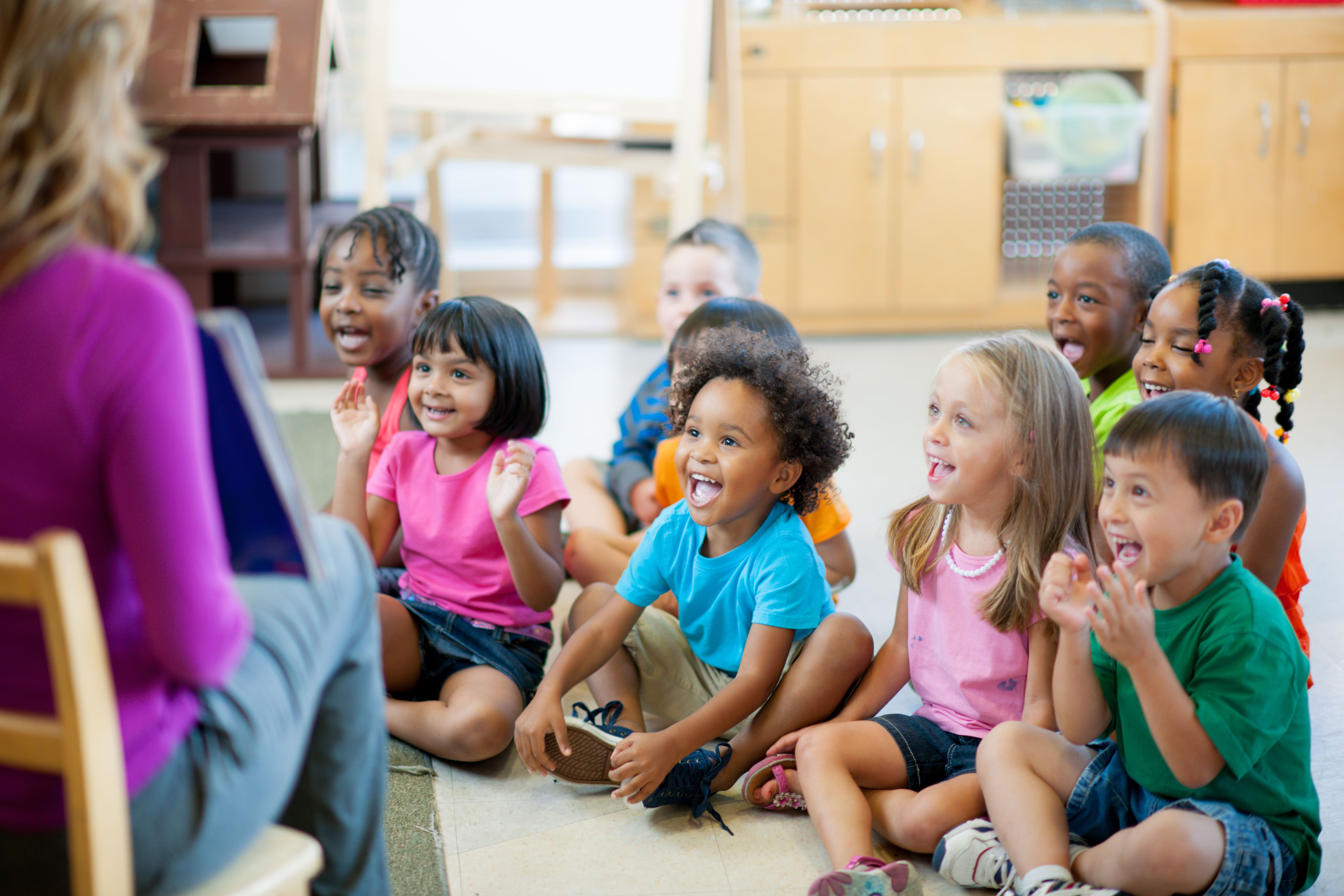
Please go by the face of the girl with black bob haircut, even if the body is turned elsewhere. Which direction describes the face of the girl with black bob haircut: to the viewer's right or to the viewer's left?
to the viewer's left

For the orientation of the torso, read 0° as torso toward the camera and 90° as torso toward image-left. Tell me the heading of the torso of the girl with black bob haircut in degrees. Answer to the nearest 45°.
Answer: approximately 45°

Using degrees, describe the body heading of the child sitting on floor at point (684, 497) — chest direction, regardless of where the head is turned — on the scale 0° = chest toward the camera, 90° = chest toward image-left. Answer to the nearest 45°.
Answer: approximately 45°

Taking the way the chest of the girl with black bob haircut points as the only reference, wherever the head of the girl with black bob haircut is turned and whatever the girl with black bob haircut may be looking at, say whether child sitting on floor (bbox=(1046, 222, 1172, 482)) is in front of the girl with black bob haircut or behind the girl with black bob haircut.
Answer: behind

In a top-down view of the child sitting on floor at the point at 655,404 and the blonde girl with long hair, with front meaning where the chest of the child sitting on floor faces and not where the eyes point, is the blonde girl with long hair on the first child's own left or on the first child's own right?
on the first child's own left

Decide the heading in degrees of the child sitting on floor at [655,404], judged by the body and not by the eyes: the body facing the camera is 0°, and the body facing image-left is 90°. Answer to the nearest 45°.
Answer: approximately 45°

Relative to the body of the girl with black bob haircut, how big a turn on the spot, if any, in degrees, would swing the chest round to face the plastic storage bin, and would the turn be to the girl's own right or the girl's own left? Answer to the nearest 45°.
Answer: approximately 180°

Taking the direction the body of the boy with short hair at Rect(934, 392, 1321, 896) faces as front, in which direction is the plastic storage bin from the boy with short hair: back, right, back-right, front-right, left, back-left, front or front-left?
back-right

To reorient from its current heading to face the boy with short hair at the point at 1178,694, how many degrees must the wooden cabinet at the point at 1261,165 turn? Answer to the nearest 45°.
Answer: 0° — it already faces them

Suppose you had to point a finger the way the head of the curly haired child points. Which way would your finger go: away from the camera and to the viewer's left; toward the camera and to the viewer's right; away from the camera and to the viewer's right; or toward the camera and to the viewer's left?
toward the camera and to the viewer's left

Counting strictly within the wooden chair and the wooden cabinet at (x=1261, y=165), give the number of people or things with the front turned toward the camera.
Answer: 1

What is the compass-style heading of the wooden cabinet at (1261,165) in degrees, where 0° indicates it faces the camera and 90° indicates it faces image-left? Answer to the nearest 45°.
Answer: approximately 0°
